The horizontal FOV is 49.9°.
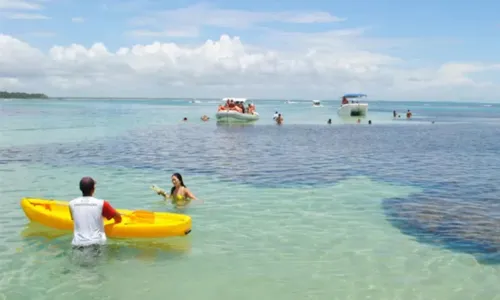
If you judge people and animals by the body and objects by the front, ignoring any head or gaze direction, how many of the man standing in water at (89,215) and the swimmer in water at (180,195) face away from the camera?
1

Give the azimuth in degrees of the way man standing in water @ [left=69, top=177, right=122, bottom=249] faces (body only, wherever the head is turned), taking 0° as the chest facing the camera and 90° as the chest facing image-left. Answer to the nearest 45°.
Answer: approximately 180°

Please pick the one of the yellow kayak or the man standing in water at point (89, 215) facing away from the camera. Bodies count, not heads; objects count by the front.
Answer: the man standing in water

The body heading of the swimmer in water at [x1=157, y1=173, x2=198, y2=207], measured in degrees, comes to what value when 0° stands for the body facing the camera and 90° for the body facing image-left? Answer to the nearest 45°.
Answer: approximately 45°

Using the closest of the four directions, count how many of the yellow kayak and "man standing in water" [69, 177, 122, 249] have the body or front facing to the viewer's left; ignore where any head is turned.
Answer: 1

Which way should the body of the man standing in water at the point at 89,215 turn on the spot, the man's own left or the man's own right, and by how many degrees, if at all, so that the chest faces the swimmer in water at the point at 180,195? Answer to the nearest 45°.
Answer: approximately 45° to the man's own right

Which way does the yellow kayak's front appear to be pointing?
to the viewer's left

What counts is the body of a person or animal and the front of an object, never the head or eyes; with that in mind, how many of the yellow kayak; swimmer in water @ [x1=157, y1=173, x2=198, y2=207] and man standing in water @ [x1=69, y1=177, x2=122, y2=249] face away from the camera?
1

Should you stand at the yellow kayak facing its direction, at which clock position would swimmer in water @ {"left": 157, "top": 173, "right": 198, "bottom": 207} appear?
The swimmer in water is roughly at 4 o'clock from the yellow kayak.

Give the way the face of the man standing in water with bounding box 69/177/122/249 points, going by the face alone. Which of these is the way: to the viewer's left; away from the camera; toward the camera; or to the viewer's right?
away from the camera

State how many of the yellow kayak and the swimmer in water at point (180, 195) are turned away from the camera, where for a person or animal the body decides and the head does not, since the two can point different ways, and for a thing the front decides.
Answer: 0

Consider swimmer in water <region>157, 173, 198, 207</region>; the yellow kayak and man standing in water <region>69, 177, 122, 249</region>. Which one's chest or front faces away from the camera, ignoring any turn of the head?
the man standing in water
